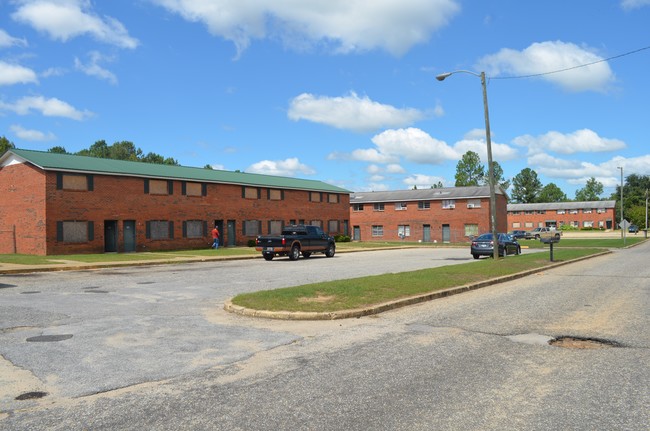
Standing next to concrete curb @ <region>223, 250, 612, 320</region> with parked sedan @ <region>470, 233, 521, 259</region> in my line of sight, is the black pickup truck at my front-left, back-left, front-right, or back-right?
front-left

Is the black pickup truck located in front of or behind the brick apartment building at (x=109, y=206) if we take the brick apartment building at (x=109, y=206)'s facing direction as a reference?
in front

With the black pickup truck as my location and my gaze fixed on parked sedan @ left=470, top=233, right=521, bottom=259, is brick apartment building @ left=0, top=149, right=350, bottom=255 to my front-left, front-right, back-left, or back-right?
back-left

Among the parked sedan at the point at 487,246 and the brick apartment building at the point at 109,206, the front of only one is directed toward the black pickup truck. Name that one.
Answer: the brick apartment building

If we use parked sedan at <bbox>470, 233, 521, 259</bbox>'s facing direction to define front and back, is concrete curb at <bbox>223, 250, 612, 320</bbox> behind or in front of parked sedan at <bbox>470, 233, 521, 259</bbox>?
behind

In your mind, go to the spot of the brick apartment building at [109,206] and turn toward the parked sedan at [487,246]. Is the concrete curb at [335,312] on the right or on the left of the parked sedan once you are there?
right

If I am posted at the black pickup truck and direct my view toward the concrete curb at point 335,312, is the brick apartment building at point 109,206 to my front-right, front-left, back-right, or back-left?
back-right

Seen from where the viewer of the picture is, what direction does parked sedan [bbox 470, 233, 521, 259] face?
facing away from the viewer and to the right of the viewer

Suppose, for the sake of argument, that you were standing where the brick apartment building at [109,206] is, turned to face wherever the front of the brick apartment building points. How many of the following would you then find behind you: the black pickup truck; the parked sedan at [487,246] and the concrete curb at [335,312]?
0

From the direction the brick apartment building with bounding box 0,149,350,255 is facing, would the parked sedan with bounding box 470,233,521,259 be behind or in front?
in front

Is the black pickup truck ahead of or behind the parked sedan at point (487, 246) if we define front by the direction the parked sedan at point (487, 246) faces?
behind

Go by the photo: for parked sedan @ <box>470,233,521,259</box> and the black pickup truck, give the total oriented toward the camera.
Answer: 0
